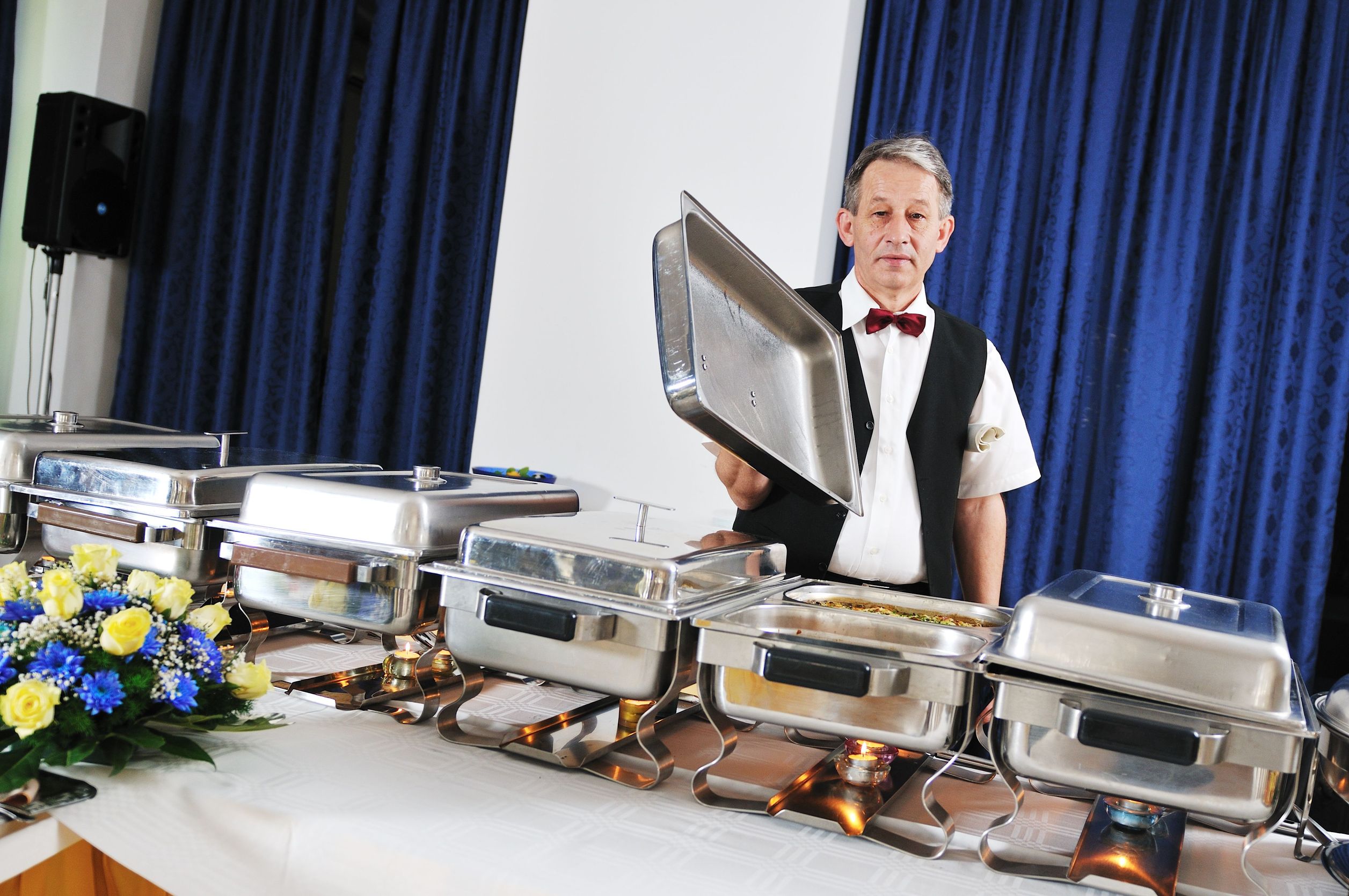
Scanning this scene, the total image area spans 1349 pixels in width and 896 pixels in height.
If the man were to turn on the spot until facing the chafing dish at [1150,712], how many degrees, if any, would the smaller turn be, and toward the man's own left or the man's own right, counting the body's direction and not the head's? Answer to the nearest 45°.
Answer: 0° — they already face it

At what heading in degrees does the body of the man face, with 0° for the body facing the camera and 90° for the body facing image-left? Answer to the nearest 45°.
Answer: approximately 0°

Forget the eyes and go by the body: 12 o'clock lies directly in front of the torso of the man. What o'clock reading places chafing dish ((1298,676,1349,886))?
The chafing dish is roughly at 11 o'clock from the man.

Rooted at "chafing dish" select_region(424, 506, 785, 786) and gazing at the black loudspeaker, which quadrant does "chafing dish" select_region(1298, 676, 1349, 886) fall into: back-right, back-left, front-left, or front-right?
back-right

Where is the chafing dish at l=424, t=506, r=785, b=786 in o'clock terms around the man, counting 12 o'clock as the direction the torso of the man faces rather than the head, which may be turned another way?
The chafing dish is roughly at 1 o'clock from the man.

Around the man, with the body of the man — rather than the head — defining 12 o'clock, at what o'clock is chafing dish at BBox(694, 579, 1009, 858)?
The chafing dish is roughly at 12 o'clock from the man.

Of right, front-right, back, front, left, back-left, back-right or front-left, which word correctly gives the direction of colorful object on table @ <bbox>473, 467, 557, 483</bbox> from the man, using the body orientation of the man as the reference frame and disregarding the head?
back-right

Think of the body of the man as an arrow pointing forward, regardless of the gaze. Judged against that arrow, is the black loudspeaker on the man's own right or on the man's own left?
on the man's own right
